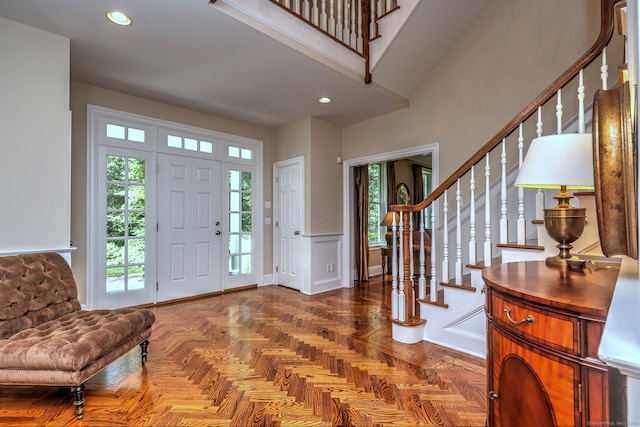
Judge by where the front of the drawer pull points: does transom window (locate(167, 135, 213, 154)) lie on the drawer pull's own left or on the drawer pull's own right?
on the drawer pull's own right

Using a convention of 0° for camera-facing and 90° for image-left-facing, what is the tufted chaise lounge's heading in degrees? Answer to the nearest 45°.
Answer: approximately 315°

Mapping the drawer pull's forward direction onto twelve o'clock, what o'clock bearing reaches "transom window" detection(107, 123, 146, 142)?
The transom window is roughly at 2 o'clock from the drawer pull.

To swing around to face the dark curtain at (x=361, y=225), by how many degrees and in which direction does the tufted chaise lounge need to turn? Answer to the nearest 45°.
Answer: approximately 45° to its left

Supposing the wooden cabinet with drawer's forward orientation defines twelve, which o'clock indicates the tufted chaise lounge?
The tufted chaise lounge is roughly at 1 o'clock from the wooden cabinet with drawer.

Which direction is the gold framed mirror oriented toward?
to the viewer's left

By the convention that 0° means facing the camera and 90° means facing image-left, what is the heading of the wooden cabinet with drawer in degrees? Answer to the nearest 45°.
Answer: approximately 45°

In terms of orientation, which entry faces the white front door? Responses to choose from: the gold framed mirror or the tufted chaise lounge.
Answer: the gold framed mirror

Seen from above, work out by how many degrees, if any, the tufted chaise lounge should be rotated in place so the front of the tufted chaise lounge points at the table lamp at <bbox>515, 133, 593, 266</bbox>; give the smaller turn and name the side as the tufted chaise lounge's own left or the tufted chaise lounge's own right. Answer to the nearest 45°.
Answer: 0° — it already faces it
